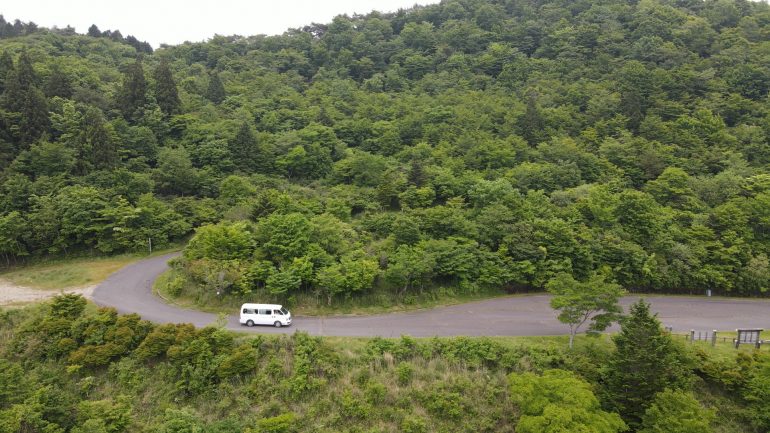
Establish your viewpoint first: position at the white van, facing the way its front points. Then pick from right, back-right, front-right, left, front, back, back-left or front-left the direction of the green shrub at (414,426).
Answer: front-right

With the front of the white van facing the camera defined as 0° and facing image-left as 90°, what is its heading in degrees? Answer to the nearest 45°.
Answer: approximately 270°

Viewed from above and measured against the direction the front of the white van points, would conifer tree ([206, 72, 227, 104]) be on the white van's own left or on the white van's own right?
on the white van's own left

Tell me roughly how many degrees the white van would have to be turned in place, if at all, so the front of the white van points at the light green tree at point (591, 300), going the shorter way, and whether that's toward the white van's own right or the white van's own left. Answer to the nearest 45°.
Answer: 0° — it already faces it

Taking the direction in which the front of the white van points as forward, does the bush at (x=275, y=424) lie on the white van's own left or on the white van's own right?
on the white van's own right

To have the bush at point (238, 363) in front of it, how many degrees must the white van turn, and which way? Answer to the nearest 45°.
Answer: approximately 90° to its right

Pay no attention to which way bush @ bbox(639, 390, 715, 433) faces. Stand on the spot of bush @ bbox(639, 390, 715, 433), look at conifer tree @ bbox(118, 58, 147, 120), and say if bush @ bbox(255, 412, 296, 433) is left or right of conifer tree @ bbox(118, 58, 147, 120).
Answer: left

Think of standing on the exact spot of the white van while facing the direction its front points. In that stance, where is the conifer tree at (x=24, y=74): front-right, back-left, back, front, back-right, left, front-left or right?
back-left

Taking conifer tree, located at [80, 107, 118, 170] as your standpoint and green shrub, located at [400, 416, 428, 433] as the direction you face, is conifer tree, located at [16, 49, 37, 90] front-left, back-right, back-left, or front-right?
back-right
